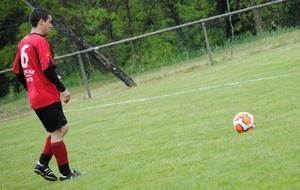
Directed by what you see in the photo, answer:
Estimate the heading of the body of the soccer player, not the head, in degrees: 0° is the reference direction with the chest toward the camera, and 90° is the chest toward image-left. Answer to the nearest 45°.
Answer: approximately 225°

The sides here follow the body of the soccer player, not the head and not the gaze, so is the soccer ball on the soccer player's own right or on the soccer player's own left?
on the soccer player's own right
